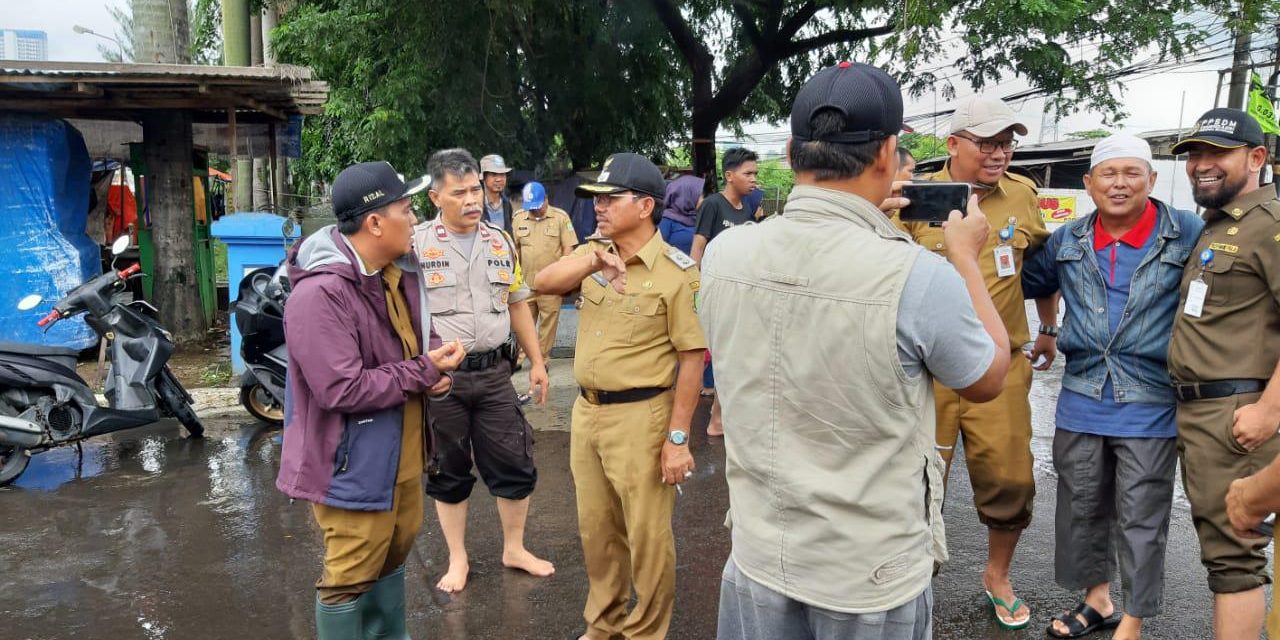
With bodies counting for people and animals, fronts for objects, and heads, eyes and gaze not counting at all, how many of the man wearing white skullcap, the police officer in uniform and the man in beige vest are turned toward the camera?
2

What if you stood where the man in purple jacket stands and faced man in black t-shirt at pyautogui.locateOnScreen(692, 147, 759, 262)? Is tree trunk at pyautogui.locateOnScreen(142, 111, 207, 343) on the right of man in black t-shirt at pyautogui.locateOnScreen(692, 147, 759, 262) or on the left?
left

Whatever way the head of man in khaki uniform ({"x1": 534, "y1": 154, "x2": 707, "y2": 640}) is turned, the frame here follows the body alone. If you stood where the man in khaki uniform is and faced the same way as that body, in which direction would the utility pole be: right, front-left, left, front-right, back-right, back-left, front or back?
back

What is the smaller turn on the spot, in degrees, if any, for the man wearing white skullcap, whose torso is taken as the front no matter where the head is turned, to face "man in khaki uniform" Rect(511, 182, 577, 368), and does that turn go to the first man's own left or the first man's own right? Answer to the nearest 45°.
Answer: approximately 135° to the first man's own right
